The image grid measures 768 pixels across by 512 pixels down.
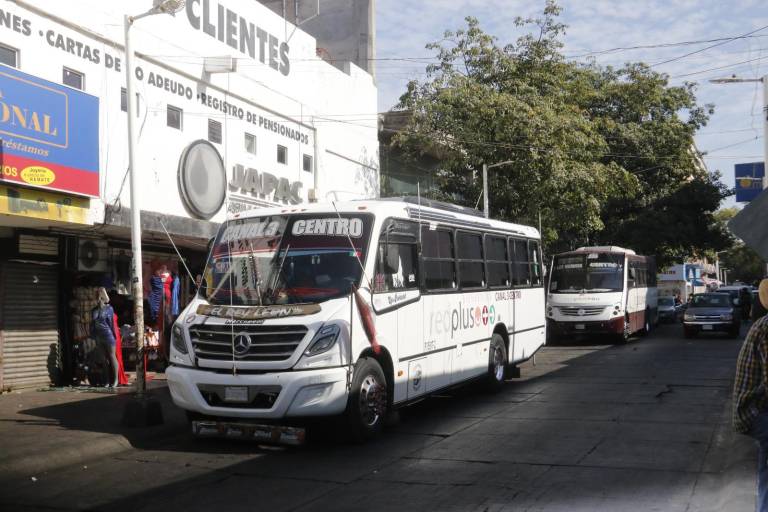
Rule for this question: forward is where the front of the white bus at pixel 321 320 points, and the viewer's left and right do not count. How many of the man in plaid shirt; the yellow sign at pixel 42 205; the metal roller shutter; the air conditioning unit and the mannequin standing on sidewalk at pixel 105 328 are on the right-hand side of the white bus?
4

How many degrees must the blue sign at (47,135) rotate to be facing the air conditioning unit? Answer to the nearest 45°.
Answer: approximately 135° to its left

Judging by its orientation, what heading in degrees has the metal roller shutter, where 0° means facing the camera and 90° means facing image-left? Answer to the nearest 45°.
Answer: approximately 315°

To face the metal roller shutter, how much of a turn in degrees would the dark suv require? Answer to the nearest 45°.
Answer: approximately 45° to its right

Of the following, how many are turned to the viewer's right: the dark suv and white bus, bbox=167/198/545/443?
0

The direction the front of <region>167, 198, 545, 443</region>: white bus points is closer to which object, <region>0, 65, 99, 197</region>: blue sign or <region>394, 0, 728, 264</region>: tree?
the blue sign

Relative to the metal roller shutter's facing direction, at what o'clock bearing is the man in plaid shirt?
The man in plaid shirt is roughly at 1 o'clock from the metal roller shutter.

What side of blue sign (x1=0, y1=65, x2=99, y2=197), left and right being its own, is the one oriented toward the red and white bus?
left

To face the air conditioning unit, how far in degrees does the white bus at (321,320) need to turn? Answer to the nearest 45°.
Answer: approximately 90° to its right

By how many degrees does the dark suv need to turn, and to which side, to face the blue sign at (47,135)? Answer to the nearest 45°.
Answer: approximately 45° to its right

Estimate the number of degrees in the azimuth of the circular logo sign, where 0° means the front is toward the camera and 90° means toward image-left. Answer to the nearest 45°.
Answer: approximately 315°

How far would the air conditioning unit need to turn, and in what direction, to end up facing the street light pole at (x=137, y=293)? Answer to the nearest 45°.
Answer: approximately 45° to its right

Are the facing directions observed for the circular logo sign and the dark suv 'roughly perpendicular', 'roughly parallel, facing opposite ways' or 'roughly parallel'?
roughly perpendicular

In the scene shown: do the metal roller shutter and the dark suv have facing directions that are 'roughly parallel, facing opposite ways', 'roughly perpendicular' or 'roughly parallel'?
roughly perpendicular

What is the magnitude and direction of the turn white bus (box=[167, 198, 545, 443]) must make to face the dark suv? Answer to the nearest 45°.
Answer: approximately 180°

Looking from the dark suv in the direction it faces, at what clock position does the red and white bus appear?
The red and white bus is roughly at 2 o'clock from the dark suv.
